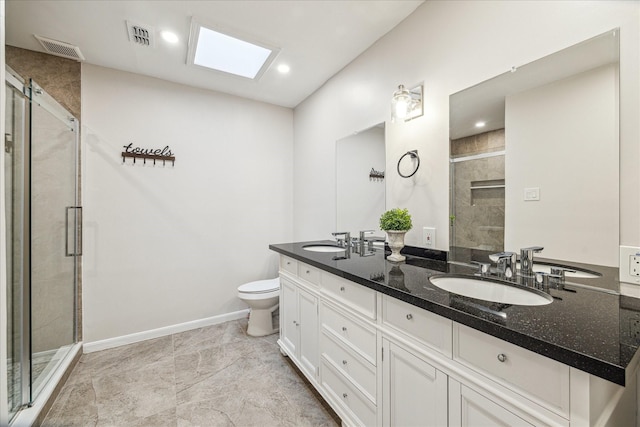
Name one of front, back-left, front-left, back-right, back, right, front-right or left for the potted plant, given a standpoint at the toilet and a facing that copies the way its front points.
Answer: back-left

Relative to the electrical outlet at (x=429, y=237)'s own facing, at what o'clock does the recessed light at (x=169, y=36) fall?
The recessed light is roughly at 1 o'clock from the electrical outlet.

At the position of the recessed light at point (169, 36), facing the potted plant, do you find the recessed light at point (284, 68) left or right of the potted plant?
left

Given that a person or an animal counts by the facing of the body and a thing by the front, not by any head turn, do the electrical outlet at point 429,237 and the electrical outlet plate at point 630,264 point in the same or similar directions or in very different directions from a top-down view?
same or similar directions

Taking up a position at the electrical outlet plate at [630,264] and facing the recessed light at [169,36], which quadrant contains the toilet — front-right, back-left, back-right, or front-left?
front-right

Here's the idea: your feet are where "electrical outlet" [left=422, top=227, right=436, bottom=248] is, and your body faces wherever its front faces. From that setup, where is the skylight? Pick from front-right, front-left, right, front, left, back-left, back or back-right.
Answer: front-right

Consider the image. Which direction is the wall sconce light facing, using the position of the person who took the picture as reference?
facing the viewer and to the left of the viewer

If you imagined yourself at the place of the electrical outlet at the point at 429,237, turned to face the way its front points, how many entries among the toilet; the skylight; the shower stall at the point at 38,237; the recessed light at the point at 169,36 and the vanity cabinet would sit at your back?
0

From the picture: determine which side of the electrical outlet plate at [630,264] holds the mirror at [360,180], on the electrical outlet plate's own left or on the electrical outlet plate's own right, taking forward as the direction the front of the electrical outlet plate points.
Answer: on the electrical outlet plate's own right
